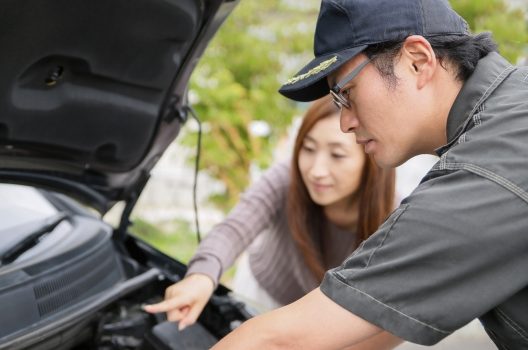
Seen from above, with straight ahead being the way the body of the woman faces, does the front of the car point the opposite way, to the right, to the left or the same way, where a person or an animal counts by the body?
to the left

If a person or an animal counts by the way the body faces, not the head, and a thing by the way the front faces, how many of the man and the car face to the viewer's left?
1

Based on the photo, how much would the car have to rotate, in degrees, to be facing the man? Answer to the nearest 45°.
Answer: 0° — it already faces them

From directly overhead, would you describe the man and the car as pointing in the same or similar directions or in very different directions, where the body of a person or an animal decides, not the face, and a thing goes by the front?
very different directions

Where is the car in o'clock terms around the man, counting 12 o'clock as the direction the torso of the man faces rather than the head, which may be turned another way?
The car is roughly at 1 o'clock from the man.

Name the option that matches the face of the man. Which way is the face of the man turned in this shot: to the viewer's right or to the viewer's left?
to the viewer's left

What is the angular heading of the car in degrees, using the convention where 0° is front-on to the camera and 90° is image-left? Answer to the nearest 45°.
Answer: approximately 315°

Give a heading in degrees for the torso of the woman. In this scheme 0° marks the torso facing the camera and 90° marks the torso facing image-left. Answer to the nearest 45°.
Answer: approximately 45°

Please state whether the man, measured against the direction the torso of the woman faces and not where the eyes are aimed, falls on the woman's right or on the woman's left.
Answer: on the woman's left

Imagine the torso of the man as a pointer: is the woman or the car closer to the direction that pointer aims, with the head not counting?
the car

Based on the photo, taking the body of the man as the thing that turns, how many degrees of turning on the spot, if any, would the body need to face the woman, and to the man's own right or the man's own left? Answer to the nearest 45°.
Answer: approximately 90° to the man's own right

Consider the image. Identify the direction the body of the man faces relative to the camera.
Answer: to the viewer's left
